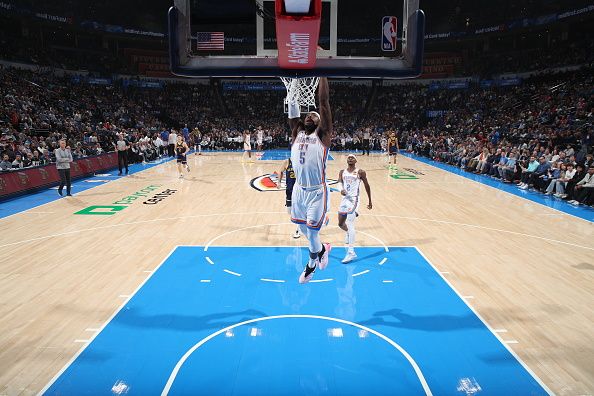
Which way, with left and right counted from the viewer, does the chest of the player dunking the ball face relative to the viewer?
facing the viewer and to the left of the viewer
